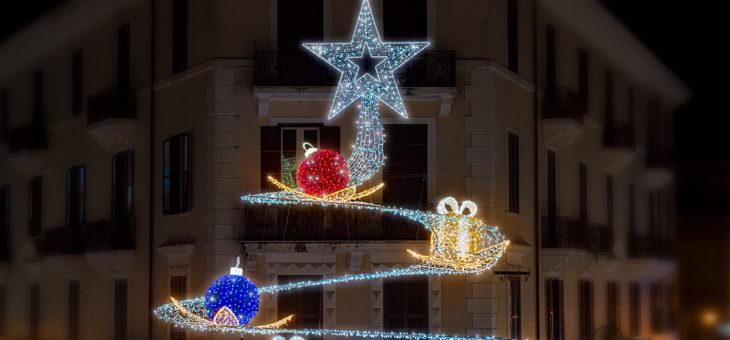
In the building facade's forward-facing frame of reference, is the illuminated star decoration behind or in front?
in front

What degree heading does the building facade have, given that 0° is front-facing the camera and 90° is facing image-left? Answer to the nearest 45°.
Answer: approximately 0°
